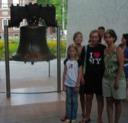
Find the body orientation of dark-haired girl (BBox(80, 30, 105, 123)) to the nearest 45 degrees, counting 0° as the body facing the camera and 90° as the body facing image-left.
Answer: approximately 0°

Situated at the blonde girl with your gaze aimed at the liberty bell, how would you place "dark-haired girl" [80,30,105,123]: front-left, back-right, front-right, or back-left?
back-right

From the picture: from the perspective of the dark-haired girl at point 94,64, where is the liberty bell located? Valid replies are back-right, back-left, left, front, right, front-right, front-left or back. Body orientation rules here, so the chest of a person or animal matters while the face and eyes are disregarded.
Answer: back-right
